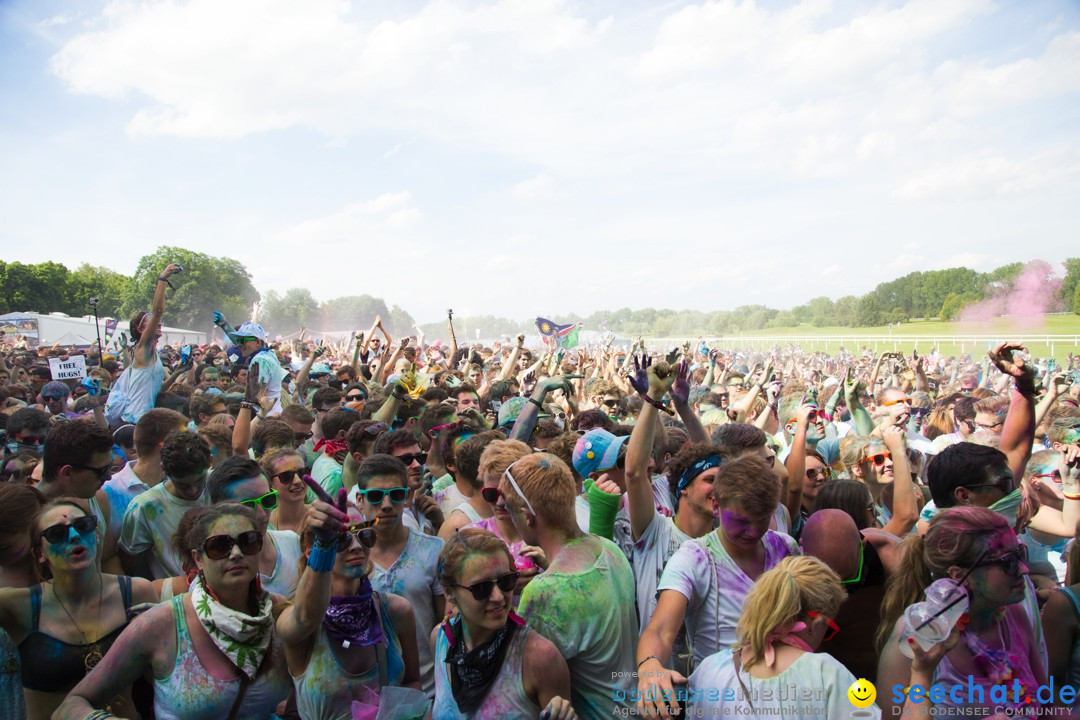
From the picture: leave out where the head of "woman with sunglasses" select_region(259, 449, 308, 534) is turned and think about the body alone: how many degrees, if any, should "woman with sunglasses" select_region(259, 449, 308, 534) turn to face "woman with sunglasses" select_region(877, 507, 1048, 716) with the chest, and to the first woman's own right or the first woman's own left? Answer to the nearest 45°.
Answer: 0° — they already face them

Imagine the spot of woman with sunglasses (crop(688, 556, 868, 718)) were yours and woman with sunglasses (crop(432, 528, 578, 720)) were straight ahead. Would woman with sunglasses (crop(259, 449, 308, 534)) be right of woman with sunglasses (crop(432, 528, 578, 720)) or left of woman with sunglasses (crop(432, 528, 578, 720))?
right

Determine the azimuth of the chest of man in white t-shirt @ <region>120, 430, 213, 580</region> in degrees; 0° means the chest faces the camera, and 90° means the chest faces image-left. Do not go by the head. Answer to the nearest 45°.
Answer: approximately 315°

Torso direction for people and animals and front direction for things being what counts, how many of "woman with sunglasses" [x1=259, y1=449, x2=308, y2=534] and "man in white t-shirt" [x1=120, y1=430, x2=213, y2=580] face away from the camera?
0

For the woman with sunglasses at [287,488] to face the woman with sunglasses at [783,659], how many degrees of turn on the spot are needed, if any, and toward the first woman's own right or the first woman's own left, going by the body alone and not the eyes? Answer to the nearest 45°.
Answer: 0° — they already face them

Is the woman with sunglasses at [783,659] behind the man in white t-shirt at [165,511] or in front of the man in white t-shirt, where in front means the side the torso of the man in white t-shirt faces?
in front

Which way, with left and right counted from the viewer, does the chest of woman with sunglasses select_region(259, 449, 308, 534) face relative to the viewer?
facing the viewer and to the right of the viewer

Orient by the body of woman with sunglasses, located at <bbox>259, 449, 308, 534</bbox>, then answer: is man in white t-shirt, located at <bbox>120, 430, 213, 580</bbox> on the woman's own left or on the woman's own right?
on the woman's own right
